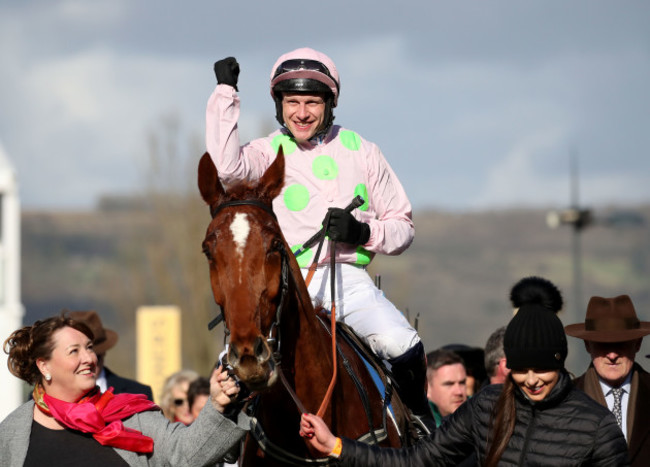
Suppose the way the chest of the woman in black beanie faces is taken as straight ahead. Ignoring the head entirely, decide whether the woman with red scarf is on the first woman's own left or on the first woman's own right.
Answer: on the first woman's own right

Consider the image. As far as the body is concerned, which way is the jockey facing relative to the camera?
toward the camera

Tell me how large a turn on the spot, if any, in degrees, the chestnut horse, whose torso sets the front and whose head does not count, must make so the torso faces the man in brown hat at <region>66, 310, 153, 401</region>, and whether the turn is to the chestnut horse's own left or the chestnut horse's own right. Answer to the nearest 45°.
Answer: approximately 135° to the chestnut horse's own right

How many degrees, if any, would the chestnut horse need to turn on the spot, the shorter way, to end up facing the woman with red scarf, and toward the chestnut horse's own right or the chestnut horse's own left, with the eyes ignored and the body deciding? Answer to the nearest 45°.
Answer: approximately 45° to the chestnut horse's own right

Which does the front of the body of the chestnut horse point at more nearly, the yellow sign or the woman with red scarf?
the woman with red scarf

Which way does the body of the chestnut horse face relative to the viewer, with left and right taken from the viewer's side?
facing the viewer and to the left of the viewer

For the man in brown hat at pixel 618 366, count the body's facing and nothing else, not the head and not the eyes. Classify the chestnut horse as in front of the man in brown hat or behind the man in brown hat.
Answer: in front

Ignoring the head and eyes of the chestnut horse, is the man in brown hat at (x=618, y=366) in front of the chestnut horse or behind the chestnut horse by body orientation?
behind

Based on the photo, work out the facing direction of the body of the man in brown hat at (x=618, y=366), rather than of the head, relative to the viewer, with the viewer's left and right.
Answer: facing the viewer

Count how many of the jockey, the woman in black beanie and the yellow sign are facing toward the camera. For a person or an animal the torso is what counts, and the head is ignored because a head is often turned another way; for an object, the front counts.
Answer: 3
